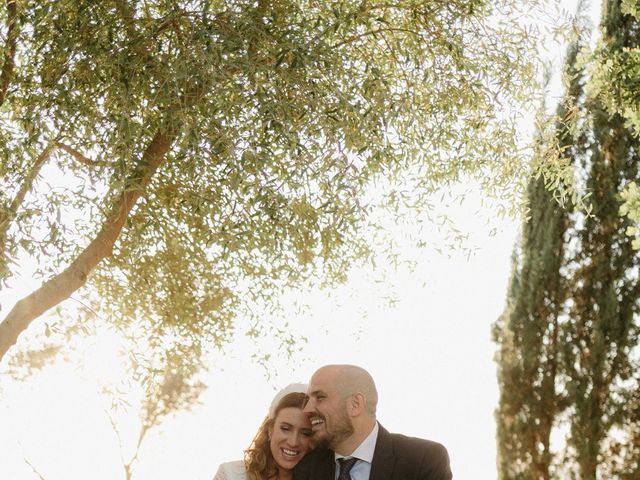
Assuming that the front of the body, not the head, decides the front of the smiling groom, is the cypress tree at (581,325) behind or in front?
behind

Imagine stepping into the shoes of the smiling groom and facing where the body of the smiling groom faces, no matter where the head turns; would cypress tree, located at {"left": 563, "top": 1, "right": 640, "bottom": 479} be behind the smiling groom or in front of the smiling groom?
behind

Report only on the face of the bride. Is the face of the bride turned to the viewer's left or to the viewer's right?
to the viewer's right

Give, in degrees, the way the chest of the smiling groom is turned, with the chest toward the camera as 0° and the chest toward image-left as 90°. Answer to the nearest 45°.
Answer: approximately 45°

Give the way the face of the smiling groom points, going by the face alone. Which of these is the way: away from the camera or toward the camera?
toward the camera
